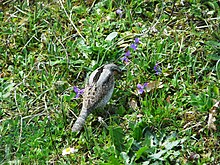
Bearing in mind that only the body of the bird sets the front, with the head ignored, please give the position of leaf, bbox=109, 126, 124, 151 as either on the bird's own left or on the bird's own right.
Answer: on the bird's own right

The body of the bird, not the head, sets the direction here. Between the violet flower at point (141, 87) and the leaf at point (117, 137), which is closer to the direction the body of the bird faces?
the violet flower

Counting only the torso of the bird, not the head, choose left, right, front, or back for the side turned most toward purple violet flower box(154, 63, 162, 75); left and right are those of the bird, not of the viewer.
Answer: front

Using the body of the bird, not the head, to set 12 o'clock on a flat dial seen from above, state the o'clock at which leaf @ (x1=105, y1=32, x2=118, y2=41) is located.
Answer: The leaf is roughly at 11 o'clock from the bird.

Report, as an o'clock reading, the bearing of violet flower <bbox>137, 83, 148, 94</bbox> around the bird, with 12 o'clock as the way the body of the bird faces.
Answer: The violet flower is roughly at 1 o'clock from the bird.

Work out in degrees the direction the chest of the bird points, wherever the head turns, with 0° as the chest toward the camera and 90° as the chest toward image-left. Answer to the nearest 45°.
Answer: approximately 225°

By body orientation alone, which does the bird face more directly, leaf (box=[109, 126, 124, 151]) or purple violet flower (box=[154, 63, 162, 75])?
the purple violet flower
